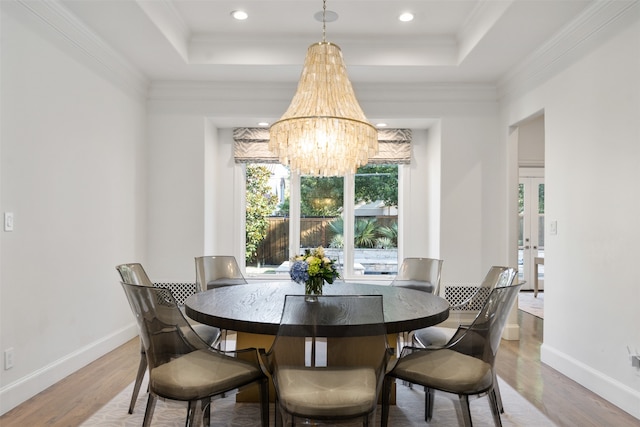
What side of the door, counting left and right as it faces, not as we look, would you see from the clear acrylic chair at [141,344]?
front

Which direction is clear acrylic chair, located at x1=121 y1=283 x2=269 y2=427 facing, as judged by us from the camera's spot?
facing away from the viewer and to the right of the viewer

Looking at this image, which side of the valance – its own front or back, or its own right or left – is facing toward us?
front

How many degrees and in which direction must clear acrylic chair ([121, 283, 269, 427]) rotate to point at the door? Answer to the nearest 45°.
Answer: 0° — it already faces it

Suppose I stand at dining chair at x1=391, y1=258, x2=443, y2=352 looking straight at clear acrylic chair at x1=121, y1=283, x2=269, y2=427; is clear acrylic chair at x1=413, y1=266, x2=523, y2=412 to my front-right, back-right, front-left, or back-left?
front-left

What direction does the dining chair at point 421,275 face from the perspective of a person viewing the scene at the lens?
facing the viewer and to the left of the viewer

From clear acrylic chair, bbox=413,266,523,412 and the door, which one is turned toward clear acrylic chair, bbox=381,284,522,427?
the door

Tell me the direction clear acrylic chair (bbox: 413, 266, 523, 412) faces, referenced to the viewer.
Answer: facing to the left of the viewer

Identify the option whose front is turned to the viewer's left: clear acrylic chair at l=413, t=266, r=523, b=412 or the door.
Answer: the clear acrylic chair

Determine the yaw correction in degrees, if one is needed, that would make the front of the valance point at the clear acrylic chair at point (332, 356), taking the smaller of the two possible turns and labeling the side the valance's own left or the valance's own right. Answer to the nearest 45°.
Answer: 0° — it already faces it

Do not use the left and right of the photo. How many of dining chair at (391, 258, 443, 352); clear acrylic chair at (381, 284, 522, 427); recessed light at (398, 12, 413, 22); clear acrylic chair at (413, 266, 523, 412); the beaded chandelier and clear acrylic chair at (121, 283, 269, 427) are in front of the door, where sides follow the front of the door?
6

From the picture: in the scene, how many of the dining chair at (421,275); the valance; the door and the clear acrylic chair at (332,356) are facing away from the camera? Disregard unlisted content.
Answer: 1

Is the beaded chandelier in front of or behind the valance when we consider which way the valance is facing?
in front

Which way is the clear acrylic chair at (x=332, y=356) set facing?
away from the camera

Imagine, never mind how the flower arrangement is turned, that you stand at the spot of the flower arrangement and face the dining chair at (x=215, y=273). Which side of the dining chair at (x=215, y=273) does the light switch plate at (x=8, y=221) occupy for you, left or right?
left

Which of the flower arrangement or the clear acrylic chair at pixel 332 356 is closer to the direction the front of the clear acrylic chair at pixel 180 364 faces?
the flower arrangement

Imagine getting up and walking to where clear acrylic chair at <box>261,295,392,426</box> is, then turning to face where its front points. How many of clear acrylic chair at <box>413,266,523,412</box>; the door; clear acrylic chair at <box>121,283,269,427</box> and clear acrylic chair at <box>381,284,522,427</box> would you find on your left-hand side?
1
